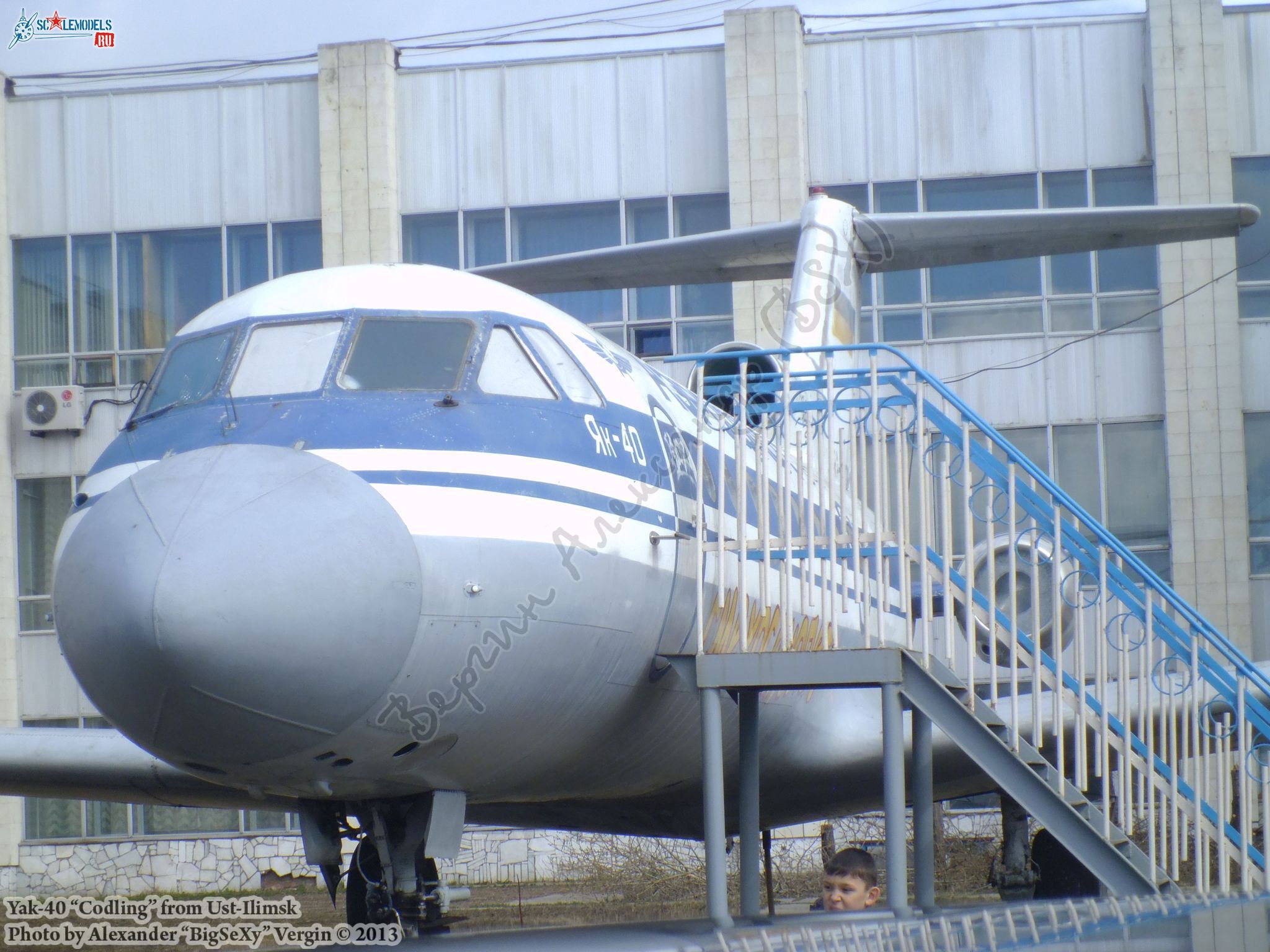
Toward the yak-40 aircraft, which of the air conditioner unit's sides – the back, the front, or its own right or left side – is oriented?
front

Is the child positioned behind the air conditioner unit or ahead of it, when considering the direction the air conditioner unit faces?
ahead

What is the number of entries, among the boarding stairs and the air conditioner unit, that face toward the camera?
1

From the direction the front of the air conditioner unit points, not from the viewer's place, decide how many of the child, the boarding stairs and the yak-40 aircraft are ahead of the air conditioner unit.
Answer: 3

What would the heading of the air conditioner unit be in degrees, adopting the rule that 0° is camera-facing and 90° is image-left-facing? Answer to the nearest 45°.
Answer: approximately 0°
